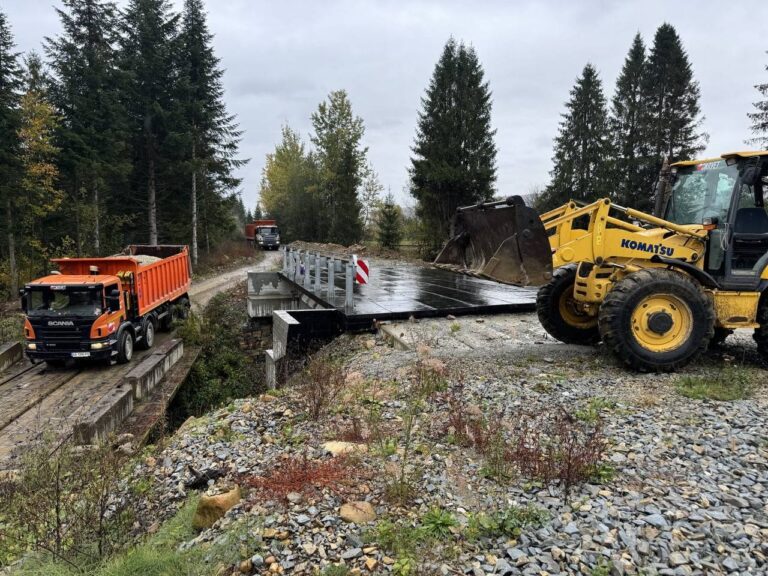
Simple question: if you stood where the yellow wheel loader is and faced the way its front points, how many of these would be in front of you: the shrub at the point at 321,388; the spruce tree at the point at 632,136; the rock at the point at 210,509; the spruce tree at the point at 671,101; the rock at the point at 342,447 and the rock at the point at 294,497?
4

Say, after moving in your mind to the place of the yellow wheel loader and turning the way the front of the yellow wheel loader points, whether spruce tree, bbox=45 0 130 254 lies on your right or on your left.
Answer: on your right

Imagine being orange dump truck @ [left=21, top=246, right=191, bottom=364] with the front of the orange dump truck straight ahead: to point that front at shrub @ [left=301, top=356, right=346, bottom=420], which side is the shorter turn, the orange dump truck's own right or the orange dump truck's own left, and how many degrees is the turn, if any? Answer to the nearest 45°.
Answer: approximately 45° to the orange dump truck's own left

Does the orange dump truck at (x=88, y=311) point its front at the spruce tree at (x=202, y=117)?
no

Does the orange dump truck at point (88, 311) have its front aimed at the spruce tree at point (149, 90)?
no

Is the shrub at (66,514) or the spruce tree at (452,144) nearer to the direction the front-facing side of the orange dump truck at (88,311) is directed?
the shrub

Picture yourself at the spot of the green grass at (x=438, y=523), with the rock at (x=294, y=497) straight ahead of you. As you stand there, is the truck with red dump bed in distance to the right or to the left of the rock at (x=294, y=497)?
right

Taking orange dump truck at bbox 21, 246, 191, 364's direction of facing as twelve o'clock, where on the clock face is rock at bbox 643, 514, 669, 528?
The rock is roughly at 10 o'clock from the orange dump truck.

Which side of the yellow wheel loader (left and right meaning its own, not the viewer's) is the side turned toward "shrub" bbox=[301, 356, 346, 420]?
front

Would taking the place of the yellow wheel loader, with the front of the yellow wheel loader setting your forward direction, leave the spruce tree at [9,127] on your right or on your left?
on your right

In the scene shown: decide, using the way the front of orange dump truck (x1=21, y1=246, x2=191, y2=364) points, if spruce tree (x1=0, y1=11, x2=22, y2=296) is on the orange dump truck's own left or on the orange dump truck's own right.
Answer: on the orange dump truck's own right

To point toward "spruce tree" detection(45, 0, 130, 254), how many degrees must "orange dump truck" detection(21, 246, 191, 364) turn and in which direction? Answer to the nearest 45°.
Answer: approximately 135° to its right

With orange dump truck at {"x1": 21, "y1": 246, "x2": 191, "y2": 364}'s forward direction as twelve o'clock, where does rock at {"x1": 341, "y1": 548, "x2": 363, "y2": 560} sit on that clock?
The rock is roughly at 10 o'clock from the orange dump truck.

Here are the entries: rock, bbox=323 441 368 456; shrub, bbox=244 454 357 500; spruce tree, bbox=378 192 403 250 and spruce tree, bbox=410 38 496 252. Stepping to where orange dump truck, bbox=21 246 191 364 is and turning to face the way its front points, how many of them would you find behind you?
2

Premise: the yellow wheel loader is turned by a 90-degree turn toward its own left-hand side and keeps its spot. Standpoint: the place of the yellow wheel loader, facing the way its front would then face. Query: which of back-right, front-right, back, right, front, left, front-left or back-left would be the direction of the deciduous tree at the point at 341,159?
back

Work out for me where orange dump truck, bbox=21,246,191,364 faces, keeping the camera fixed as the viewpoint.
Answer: facing the viewer and to the left of the viewer

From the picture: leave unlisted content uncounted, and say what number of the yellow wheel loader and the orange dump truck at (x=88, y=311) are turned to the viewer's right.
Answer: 0

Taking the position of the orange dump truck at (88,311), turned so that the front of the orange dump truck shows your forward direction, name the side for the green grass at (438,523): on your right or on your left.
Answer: on your left
